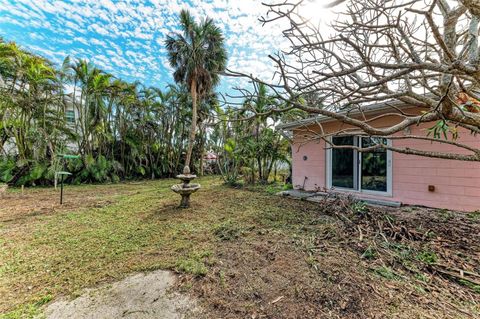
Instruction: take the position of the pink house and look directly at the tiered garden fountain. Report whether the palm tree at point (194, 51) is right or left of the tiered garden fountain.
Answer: right

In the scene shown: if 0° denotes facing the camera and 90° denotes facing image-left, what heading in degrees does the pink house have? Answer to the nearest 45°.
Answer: approximately 45°

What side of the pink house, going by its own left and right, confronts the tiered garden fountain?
front

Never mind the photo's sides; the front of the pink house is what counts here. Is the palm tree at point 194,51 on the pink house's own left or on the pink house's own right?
on the pink house's own right

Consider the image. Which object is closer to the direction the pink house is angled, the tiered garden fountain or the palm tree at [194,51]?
the tiered garden fountain
